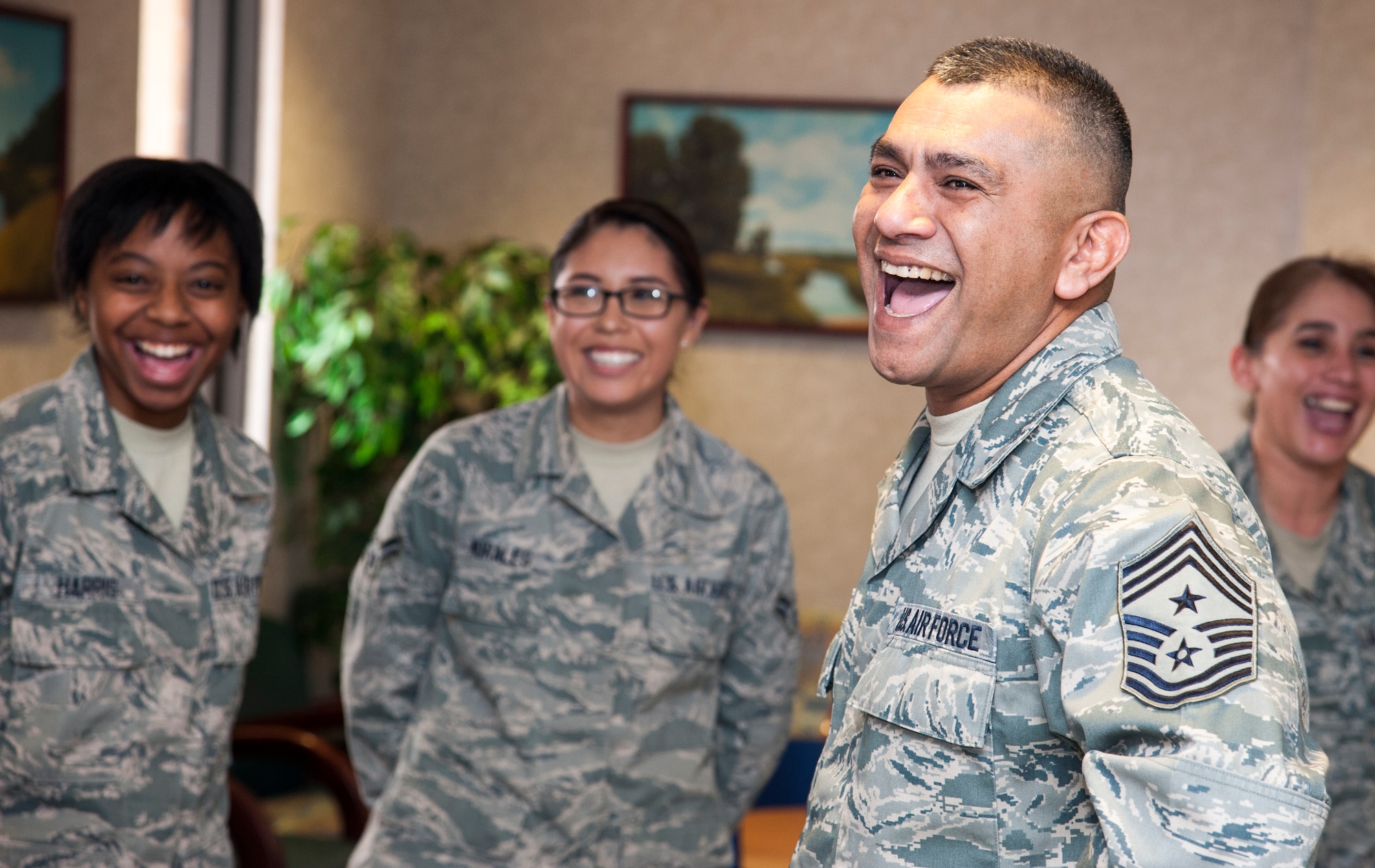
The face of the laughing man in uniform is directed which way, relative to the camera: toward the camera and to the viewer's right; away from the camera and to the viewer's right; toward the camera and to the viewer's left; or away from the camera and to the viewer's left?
toward the camera and to the viewer's left

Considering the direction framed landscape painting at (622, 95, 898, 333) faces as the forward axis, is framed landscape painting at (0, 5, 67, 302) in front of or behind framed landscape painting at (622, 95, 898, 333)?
in front

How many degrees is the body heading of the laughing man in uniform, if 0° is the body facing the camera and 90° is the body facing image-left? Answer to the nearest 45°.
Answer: approximately 45°

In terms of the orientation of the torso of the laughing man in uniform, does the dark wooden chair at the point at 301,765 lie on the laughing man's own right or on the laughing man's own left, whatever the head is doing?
on the laughing man's own right

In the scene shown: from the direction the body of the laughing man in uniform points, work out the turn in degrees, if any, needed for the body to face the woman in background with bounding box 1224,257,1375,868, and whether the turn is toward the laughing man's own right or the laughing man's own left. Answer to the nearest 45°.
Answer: approximately 135° to the laughing man's own right

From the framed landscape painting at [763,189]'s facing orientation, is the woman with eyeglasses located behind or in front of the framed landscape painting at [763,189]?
in front

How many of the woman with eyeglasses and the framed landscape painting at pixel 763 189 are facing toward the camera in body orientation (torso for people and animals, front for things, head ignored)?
2

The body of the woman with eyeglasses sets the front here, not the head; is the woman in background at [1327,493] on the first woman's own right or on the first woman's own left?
on the first woman's own left

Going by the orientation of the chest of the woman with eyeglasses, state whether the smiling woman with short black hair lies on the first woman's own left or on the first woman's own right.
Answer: on the first woman's own right

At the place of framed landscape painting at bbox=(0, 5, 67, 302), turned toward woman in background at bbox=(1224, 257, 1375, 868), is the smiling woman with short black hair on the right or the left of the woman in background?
right
